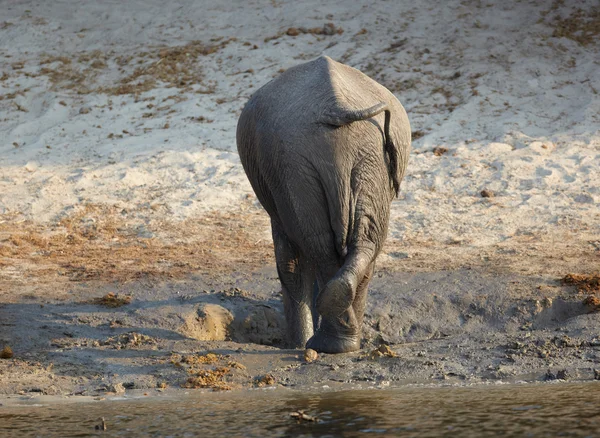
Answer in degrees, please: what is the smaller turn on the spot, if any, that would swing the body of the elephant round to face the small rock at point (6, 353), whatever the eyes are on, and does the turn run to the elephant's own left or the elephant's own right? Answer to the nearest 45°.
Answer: approximately 90° to the elephant's own left

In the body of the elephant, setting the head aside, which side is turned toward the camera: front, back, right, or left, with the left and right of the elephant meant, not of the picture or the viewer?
back

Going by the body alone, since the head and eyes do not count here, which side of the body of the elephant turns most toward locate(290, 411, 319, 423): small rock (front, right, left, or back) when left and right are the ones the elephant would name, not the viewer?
back

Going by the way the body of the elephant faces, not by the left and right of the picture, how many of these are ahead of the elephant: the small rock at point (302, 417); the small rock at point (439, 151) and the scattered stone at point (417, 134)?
2

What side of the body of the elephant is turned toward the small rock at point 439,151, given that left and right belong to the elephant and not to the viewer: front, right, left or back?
front

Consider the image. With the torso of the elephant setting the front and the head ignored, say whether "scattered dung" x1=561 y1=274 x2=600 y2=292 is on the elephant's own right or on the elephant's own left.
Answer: on the elephant's own right

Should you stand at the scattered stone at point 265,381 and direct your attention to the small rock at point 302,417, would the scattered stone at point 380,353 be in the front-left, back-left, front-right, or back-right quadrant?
back-left

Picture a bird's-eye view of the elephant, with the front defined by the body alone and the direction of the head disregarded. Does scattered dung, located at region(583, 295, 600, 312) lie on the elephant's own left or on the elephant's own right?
on the elephant's own right

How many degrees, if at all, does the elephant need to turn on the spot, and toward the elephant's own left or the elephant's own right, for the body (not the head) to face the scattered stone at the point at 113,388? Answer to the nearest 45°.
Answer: approximately 135° to the elephant's own left

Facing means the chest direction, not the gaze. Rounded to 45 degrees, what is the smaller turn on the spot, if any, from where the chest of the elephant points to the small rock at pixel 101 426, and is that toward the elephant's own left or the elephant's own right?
approximately 135° to the elephant's own left

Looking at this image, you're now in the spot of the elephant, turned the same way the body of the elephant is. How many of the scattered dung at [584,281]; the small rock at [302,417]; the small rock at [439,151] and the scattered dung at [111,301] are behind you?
1

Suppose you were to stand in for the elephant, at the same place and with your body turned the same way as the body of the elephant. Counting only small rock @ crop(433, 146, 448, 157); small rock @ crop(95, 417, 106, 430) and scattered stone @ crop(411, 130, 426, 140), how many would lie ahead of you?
2

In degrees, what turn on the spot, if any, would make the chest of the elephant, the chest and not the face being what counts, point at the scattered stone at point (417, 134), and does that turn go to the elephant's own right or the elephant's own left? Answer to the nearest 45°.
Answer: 0° — it already faces it
